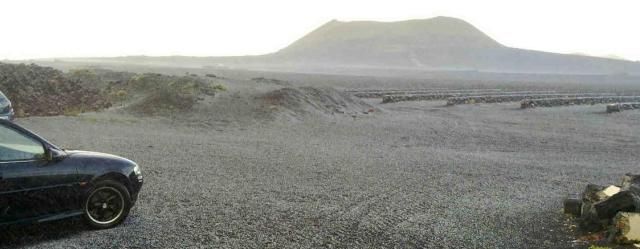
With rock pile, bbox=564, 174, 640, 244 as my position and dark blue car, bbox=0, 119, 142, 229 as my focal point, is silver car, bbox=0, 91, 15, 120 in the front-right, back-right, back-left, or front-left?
front-right

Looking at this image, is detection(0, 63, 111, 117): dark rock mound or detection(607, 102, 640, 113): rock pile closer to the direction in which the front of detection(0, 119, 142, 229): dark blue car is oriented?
the rock pile

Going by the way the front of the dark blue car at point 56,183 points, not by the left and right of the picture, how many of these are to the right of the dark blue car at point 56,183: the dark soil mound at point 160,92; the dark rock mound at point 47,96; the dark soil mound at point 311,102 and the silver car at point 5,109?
0

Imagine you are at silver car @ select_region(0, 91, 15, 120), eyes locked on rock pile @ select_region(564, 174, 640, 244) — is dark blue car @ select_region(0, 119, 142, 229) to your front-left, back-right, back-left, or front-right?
front-right

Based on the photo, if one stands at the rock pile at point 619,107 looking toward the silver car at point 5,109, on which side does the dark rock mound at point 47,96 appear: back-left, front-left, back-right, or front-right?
front-right

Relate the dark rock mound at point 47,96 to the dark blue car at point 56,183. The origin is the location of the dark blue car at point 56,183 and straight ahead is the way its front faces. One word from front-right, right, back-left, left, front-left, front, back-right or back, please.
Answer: left

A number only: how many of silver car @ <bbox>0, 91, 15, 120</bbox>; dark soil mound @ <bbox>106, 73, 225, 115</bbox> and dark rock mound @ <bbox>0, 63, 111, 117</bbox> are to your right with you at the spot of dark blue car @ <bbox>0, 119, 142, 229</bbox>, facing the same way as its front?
0

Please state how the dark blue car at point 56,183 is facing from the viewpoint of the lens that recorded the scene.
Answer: facing to the right of the viewer

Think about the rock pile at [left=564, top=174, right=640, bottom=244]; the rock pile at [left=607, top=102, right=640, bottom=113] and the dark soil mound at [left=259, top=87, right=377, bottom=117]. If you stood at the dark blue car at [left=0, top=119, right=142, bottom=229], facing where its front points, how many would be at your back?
0

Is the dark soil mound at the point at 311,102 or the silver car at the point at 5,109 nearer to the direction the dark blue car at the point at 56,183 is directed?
the dark soil mound

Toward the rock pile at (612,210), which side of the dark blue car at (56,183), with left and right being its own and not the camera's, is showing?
front

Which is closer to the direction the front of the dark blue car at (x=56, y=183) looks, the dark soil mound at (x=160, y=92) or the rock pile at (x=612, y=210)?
the rock pile

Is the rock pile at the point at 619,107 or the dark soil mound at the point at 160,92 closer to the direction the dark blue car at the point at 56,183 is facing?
the rock pile

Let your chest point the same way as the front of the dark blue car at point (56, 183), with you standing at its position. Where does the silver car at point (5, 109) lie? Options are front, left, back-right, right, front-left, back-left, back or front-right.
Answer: left

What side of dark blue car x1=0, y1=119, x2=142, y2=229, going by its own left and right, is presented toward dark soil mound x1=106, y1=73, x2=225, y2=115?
left

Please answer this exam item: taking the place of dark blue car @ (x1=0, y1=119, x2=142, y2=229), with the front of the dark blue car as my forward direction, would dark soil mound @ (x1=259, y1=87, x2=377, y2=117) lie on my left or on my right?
on my left

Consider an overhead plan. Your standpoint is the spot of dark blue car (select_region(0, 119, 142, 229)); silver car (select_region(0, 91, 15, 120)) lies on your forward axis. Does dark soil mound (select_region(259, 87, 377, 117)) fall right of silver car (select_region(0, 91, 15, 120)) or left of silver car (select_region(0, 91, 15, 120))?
right
